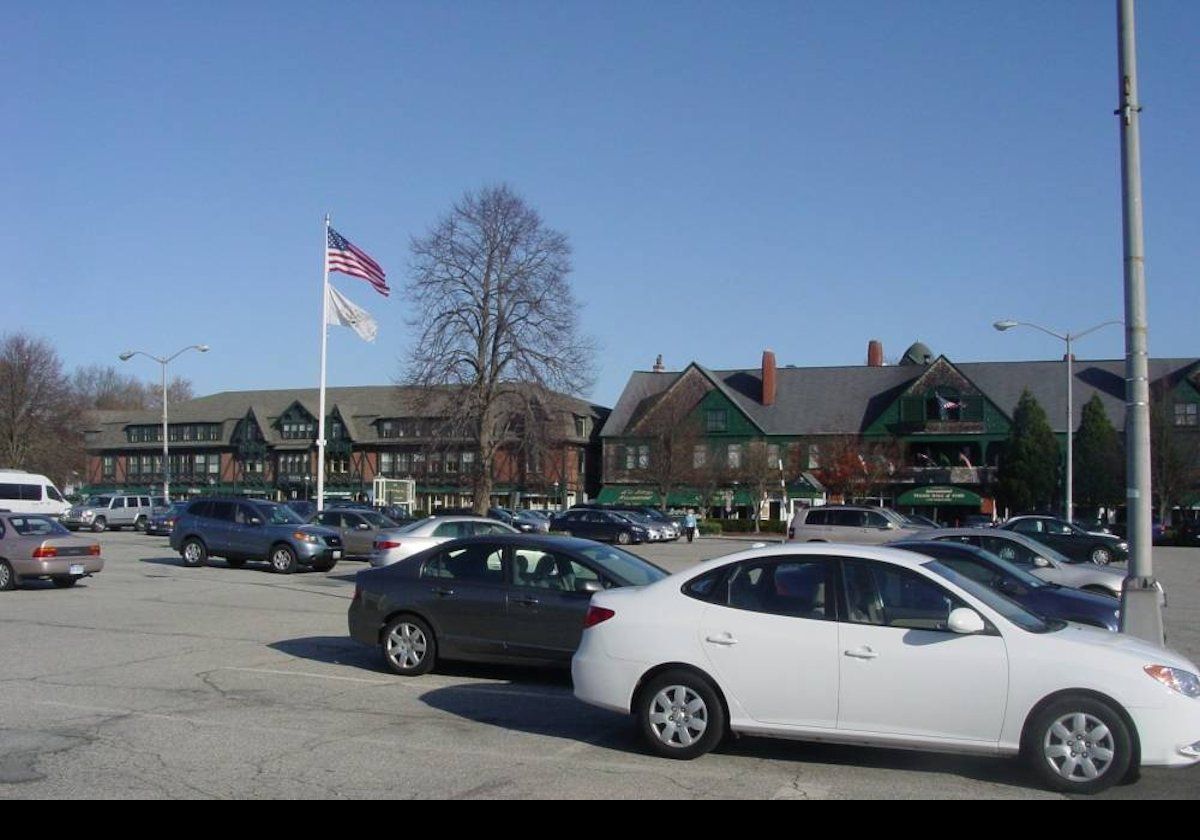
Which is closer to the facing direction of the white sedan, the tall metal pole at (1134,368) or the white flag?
the tall metal pole

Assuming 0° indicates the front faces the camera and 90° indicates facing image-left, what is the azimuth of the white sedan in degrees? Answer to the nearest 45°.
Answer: approximately 270°

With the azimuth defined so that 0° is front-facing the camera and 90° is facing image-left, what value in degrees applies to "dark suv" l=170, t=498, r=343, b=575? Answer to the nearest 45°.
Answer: approximately 315°

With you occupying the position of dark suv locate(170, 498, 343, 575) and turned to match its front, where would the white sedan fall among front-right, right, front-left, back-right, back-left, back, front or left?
front-right

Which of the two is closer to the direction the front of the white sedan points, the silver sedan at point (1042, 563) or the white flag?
the silver sedan

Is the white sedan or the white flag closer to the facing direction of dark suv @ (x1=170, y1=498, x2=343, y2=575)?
the white sedan

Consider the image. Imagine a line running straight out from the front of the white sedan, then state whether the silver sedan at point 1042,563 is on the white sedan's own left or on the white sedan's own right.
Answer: on the white sedan's own left

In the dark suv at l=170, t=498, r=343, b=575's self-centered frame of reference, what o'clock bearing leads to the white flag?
The white flag is roughly at 8 o'clock from the dark suv.

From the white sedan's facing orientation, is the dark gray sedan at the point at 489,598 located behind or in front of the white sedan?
behind

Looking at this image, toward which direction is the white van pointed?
to the viewer's right

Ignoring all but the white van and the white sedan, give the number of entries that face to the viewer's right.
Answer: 2

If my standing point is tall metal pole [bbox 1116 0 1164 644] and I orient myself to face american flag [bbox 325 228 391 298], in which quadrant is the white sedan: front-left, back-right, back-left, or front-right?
back-left
